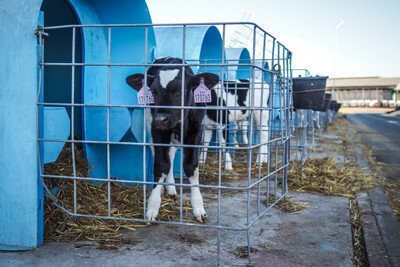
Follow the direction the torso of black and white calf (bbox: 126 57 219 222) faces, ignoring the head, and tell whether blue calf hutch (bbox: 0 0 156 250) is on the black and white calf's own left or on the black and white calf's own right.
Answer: on the black and white calf's own right

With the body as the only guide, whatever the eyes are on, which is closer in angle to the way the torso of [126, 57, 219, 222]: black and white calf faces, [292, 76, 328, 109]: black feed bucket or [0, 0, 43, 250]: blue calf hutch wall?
the blue calf hutch wall

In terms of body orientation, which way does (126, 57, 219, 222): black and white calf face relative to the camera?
toward the camera

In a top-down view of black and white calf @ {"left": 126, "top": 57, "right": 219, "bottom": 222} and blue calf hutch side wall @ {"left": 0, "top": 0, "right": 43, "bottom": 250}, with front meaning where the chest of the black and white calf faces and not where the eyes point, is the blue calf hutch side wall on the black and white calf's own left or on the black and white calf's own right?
on the black and white calf's own right

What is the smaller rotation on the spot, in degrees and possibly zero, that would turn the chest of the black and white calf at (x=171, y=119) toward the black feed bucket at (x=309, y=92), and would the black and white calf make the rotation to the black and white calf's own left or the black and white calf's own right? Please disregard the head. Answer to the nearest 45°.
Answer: approximately 135° to the black and white calf's own left
